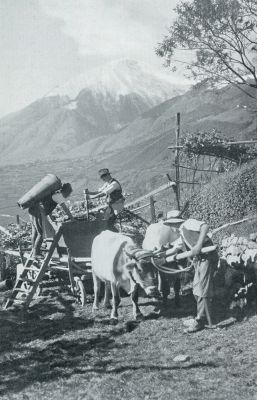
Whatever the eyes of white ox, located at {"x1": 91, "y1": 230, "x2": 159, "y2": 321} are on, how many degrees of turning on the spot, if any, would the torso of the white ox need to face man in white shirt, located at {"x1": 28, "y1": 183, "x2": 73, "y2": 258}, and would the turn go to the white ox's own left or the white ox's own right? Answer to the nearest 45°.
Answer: approximately 180°

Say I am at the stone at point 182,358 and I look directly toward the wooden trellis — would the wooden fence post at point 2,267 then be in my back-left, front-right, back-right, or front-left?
front-left

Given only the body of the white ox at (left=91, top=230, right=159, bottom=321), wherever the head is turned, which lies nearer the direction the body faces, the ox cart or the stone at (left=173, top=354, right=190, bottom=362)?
the stone

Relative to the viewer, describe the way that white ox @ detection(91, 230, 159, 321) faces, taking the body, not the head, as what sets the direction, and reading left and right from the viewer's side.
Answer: facing the viewer and to the right of the viewer

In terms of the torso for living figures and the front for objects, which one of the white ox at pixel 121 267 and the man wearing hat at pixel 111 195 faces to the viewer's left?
the man wearing hat

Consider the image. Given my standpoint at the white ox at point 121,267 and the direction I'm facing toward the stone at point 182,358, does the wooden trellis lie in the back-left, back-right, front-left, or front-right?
back-left

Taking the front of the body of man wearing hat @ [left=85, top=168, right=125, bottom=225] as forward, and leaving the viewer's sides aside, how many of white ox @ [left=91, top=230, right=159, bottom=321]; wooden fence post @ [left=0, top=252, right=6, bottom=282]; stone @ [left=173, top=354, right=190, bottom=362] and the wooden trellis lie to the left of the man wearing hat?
2

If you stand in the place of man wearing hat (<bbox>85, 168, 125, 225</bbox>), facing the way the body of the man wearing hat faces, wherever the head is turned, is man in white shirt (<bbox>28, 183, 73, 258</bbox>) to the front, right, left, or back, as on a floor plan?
front

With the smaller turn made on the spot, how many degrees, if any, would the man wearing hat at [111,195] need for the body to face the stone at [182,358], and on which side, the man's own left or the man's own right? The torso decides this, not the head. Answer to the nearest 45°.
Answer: approximately 90° to the man's own left

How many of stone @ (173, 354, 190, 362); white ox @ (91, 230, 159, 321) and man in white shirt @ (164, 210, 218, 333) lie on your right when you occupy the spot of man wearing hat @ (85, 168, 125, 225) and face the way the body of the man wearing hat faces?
0

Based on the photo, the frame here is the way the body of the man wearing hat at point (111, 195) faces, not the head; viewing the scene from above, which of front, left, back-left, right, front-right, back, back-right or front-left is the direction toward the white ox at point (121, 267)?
left

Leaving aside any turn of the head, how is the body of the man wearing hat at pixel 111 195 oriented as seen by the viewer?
to the viewer's left

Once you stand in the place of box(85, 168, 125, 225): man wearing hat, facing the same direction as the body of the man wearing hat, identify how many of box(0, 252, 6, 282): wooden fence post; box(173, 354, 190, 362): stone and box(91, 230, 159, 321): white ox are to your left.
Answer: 2
